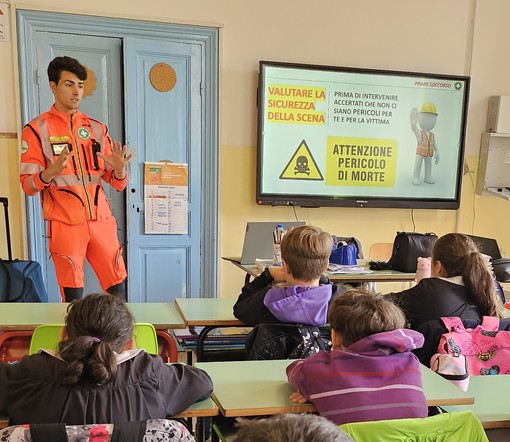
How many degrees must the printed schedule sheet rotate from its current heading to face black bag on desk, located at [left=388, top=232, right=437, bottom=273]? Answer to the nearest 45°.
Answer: approximately 45° to its left

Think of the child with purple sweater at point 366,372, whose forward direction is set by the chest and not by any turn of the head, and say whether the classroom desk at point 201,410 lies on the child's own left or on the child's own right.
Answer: on the child's own left

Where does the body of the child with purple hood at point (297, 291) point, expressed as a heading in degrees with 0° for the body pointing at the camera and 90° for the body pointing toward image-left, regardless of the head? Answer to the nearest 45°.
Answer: approximately 135°

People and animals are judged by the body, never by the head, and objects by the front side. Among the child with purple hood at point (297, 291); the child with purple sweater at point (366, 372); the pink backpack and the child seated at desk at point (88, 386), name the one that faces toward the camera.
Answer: the pink backpack

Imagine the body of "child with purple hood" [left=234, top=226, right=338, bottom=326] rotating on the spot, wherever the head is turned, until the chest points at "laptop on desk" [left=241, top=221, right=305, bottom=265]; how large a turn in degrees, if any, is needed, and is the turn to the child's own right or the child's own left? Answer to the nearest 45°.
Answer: approximately 45° to the child's own right

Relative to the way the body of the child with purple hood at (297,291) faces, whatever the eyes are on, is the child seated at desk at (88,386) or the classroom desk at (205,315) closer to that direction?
the classroom desk

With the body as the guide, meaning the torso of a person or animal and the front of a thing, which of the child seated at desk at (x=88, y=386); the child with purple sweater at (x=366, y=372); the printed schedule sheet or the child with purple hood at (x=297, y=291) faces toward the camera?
the printed schedule sheet

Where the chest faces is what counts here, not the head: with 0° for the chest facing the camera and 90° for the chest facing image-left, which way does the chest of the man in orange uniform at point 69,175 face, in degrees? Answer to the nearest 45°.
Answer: approximately 315°

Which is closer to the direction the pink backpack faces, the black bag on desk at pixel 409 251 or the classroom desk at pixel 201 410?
the classroom desk

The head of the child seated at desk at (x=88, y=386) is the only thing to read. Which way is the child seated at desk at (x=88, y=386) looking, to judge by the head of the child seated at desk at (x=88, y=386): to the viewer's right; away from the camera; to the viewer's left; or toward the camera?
away from the camera

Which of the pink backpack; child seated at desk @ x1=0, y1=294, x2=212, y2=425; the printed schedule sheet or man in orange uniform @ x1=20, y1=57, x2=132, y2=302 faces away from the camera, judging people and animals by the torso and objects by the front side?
the child seated at desk
